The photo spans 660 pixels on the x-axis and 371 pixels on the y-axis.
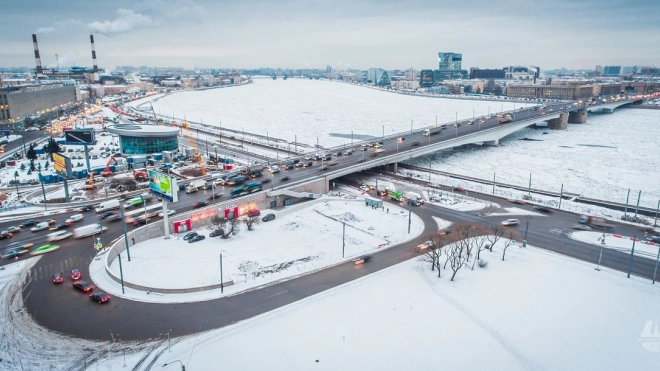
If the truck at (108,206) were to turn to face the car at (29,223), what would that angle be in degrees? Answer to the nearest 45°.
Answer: approximately 45° to its right

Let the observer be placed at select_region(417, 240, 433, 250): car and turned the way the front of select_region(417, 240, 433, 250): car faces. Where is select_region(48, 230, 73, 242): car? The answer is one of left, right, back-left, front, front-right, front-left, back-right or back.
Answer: front-right

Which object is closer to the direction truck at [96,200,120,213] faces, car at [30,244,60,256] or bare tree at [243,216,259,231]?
the car

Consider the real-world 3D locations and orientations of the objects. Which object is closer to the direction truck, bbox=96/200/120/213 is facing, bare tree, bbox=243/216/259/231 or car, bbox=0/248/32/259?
the car

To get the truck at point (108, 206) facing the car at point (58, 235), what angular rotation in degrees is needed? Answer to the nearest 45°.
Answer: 0° — it already faces it

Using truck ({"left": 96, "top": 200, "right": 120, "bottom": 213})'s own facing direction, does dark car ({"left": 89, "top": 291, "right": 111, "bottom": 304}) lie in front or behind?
in front

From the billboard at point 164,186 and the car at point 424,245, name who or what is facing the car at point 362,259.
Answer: the car at point 424,245

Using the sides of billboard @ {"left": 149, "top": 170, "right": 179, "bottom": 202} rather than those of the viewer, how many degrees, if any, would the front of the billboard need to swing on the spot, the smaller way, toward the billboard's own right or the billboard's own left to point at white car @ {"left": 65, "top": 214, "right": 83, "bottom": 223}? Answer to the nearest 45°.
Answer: approximately 90° to the billboard's own right
